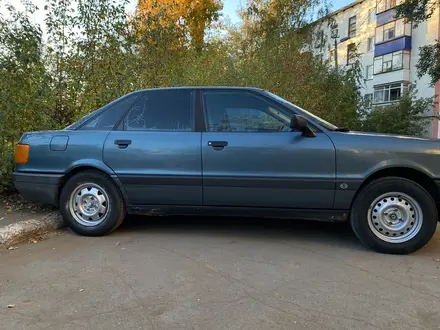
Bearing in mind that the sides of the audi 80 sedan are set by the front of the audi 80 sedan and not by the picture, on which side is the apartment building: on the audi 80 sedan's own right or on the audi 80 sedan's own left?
on the audi 80 sedan's own left

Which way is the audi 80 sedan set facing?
to the viewer's right

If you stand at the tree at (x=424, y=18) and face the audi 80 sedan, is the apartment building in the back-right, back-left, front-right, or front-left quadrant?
back-right

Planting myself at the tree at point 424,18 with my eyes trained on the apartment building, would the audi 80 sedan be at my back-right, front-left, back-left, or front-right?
back-left

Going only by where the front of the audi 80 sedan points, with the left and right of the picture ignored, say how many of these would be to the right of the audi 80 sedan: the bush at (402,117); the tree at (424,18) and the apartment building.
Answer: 0

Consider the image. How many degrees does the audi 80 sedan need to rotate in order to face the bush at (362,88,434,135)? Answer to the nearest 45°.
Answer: approximately 45° to its left
